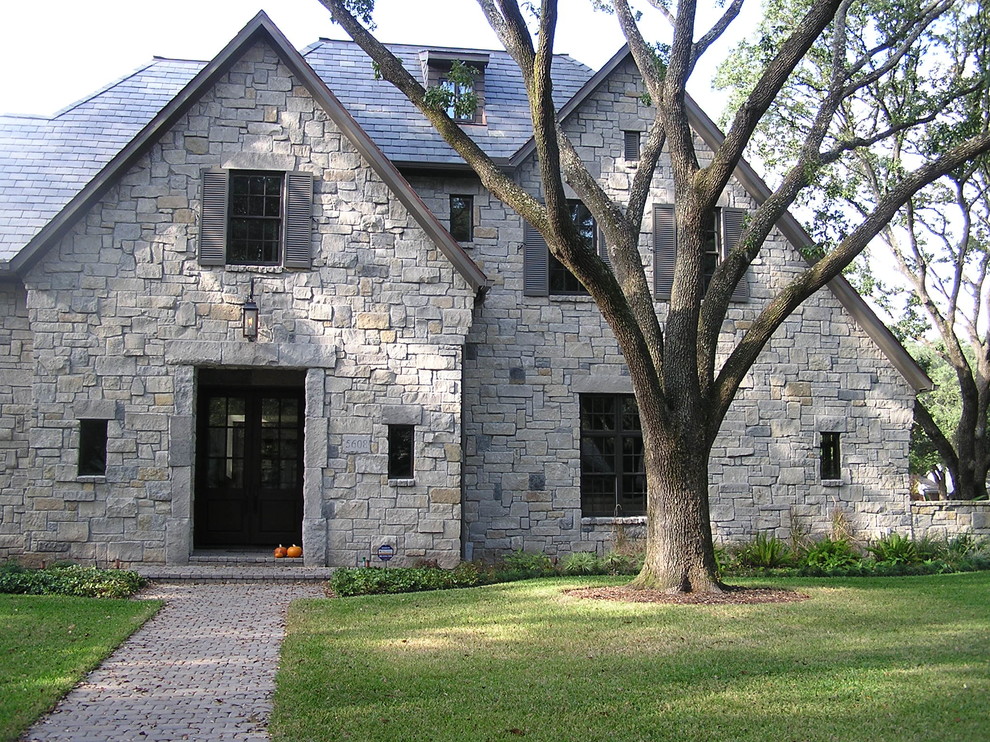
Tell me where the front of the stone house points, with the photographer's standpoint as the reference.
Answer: facing the viewer

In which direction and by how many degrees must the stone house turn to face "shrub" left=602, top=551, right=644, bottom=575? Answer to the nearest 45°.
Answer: approximately 90° to its left

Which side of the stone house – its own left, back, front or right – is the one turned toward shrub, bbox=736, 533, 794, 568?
left

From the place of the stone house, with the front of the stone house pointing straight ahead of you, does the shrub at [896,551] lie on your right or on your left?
on your left

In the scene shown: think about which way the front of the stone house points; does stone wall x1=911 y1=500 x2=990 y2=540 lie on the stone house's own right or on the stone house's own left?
on the stone house's own left
